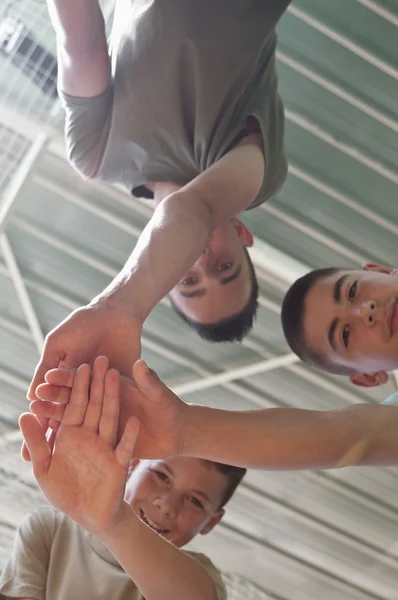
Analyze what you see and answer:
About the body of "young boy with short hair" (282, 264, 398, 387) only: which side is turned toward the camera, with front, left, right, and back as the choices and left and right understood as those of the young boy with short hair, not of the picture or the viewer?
front

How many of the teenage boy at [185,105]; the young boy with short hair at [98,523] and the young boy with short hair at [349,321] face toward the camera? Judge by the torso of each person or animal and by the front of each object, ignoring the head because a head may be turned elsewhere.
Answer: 3

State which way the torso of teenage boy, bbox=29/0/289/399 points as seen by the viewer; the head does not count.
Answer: toward the camera

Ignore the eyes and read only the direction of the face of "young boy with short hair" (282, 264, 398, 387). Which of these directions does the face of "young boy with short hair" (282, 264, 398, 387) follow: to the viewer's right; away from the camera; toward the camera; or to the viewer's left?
toward the camera

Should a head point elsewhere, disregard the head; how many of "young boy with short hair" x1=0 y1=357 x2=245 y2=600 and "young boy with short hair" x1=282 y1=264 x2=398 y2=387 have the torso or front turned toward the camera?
2

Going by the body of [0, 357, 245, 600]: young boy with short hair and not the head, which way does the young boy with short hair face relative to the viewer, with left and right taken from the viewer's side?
facing the viewer

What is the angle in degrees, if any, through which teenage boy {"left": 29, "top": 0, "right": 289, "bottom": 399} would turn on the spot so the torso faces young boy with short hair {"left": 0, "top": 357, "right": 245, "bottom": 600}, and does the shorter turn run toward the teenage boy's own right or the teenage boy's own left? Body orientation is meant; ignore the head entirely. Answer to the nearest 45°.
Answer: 0° — they already face them
